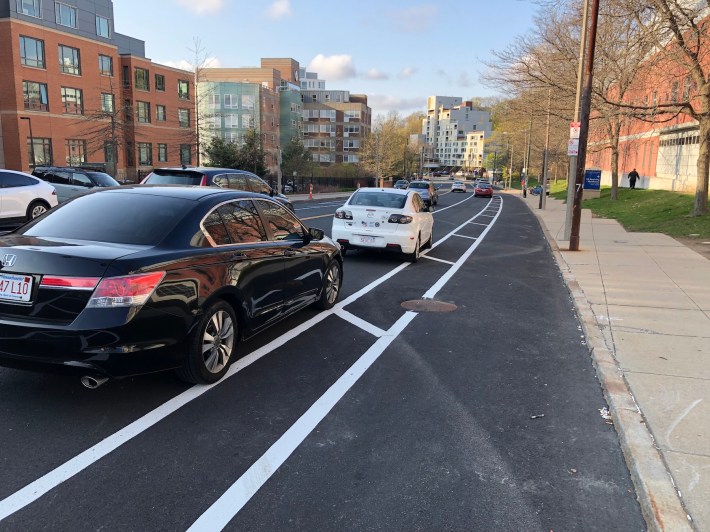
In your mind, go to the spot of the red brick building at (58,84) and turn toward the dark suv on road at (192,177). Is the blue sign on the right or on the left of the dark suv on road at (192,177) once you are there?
left

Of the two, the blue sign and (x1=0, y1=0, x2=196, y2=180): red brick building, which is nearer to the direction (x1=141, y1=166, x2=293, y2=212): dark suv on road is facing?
the blue sign

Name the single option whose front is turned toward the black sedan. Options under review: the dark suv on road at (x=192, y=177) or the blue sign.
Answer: the blue sign

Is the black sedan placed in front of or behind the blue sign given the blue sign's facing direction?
in front

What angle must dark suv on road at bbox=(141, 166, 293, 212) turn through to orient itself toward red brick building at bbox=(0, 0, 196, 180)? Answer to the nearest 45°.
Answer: approximately 45° to its left

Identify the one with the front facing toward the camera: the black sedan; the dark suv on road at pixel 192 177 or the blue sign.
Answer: the blue sign

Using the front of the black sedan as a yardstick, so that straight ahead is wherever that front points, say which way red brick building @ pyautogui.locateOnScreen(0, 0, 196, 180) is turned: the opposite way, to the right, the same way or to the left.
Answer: to the right

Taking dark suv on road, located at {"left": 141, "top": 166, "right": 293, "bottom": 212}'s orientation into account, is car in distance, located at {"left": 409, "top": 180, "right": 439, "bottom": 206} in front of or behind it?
in front

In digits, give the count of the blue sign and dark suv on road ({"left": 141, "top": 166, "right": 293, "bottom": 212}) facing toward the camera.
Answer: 1

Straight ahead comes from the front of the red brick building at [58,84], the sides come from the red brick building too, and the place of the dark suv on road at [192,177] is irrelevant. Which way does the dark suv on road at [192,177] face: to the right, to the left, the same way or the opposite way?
to the left

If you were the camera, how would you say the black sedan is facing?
facing away from the viewer and to the right of the viewer

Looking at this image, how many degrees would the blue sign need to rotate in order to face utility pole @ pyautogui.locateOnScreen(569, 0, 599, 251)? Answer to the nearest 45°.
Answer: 0° — it already faces it

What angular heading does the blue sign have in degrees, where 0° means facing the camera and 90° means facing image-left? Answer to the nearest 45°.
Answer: approximately 0°

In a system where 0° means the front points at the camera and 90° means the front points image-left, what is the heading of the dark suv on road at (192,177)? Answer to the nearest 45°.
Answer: approximately 225°

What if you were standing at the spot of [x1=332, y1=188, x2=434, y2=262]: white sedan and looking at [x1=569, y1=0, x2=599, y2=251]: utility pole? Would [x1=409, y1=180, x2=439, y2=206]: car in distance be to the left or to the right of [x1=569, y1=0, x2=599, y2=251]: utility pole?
left
